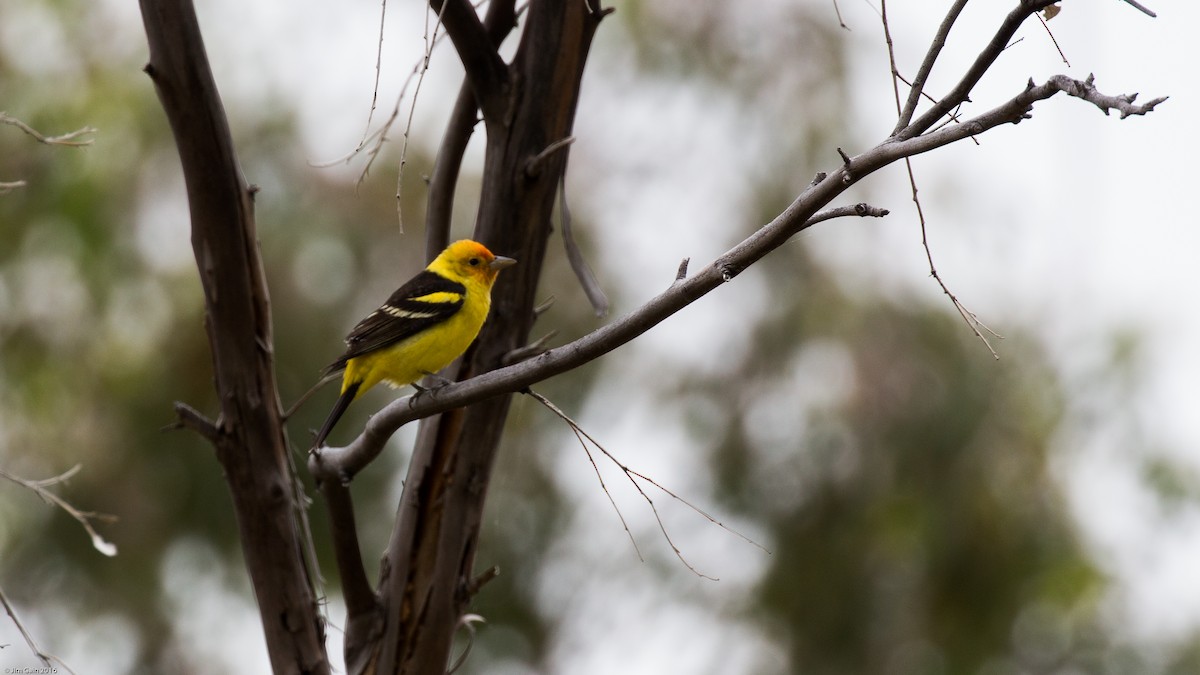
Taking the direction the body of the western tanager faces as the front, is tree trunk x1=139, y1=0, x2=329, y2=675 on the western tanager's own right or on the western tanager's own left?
on the western tanager's own right

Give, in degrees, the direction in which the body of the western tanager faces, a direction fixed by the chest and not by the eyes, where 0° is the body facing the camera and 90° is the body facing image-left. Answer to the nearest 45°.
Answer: approximately 270°
